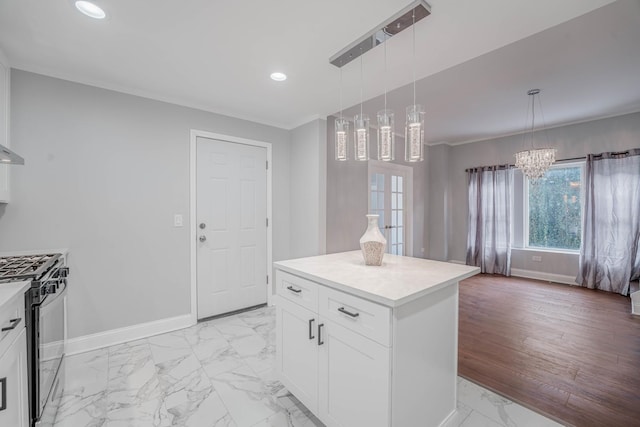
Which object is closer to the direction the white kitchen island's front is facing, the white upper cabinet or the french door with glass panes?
the white upper cabinet

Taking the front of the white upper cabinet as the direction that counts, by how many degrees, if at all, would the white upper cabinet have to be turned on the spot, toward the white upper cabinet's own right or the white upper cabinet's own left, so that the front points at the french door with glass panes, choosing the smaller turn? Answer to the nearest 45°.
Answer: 0° — it already faces it

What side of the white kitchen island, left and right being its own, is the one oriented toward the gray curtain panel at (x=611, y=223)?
back

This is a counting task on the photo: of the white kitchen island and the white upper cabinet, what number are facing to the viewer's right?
1

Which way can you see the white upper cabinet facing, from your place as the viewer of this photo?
facing to the right of the viewer

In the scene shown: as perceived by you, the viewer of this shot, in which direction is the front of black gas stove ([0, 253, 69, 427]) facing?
facing to the right of the viewer

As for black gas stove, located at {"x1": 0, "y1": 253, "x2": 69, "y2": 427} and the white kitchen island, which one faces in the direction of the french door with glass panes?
the black gas stove

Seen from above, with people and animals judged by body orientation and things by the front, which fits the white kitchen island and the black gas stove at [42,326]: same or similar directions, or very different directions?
very different directions
